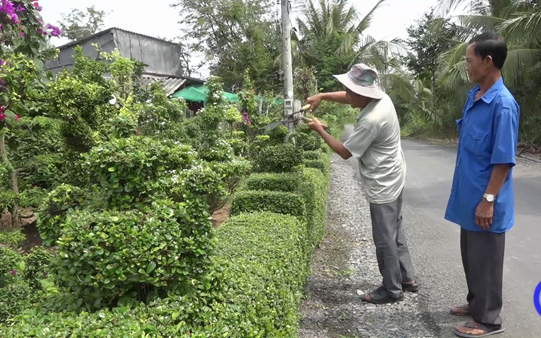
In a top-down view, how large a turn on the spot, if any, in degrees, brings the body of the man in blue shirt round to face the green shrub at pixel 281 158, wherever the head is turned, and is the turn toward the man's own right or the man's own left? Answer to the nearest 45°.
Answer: approximately 45° to the man's own right

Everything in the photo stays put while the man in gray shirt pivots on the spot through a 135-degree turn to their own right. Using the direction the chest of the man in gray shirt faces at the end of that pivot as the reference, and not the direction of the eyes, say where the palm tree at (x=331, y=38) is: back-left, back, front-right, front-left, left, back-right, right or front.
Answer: front-left

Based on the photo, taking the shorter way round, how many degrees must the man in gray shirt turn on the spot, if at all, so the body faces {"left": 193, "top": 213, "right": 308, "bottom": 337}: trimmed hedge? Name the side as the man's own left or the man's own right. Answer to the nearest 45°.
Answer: approximately 45° to the man's own left

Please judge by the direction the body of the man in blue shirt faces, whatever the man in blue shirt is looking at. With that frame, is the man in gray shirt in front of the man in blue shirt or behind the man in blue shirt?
in front

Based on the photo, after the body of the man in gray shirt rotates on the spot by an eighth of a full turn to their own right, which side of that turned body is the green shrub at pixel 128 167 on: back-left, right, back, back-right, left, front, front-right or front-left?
left

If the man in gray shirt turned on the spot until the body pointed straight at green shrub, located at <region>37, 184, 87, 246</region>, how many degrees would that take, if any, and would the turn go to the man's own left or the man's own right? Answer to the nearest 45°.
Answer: approximately 45° to the man's own left

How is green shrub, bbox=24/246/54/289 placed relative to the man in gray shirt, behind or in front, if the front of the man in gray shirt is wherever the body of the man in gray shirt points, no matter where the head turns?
in front

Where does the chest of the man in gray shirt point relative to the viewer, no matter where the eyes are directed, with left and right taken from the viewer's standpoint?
facing to the left of the viewer

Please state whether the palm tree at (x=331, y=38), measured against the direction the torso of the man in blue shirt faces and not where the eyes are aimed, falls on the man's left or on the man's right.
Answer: on the man's right

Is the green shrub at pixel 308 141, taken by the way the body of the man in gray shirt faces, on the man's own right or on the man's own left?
on the man's own right

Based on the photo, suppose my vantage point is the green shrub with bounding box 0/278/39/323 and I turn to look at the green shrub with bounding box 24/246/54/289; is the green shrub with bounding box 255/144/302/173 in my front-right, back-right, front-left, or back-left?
front-right

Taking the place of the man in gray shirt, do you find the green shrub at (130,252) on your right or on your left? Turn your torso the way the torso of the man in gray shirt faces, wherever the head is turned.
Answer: on your left

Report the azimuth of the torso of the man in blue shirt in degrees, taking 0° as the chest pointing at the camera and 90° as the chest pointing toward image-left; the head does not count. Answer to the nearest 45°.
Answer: approximately 90°

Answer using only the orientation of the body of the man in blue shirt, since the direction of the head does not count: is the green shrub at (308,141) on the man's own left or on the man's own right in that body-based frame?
on the man's own right
